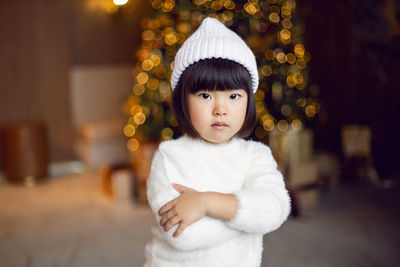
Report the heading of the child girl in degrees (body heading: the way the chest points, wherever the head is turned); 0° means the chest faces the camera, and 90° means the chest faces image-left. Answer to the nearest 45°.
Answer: approximately 0°

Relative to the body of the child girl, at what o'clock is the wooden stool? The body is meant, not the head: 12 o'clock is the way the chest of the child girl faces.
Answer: The wooden stool is roughly at 5 o'clock from the child girl.

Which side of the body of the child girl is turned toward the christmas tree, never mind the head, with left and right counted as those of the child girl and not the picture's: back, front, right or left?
back

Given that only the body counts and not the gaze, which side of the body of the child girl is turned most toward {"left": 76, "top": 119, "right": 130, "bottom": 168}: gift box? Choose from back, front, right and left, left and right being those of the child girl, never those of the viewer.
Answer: back
